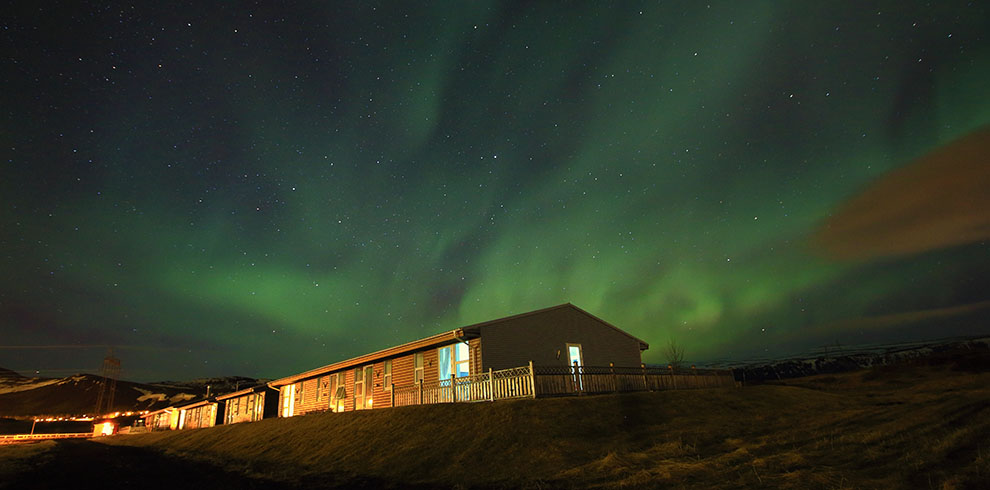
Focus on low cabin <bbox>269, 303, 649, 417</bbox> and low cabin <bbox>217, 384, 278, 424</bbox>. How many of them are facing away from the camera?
0

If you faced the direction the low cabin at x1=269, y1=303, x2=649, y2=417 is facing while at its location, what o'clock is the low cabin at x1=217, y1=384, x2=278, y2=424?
the low cabin at x1=217, y1=384, x2=278, y2=424 is roughly at 3 o'clock from the low cabin at x1=269, y1=303, x2=649, y2=417.

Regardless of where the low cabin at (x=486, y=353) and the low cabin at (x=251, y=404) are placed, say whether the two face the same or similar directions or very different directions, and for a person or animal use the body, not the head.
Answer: same or similar directions

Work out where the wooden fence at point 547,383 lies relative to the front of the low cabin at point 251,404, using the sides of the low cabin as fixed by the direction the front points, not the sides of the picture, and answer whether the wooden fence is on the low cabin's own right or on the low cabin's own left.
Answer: on the low cabin's own left

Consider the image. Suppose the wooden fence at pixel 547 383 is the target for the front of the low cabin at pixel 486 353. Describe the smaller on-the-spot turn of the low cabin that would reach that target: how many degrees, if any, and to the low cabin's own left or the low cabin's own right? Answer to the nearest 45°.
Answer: approximately 45° to the low cabin's own left

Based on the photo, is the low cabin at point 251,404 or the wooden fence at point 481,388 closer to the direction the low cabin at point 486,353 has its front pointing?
the wooden fence

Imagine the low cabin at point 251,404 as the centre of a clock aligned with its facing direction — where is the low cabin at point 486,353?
the low cabin at point 486,353 is roughly at 10 o'clock from the low cabin at point 251,404.

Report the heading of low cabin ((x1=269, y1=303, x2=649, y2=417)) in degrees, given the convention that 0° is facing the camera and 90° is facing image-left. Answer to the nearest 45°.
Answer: approximately 45°

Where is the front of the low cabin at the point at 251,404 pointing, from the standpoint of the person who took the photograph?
facing the viewer and to the left of the viewer
